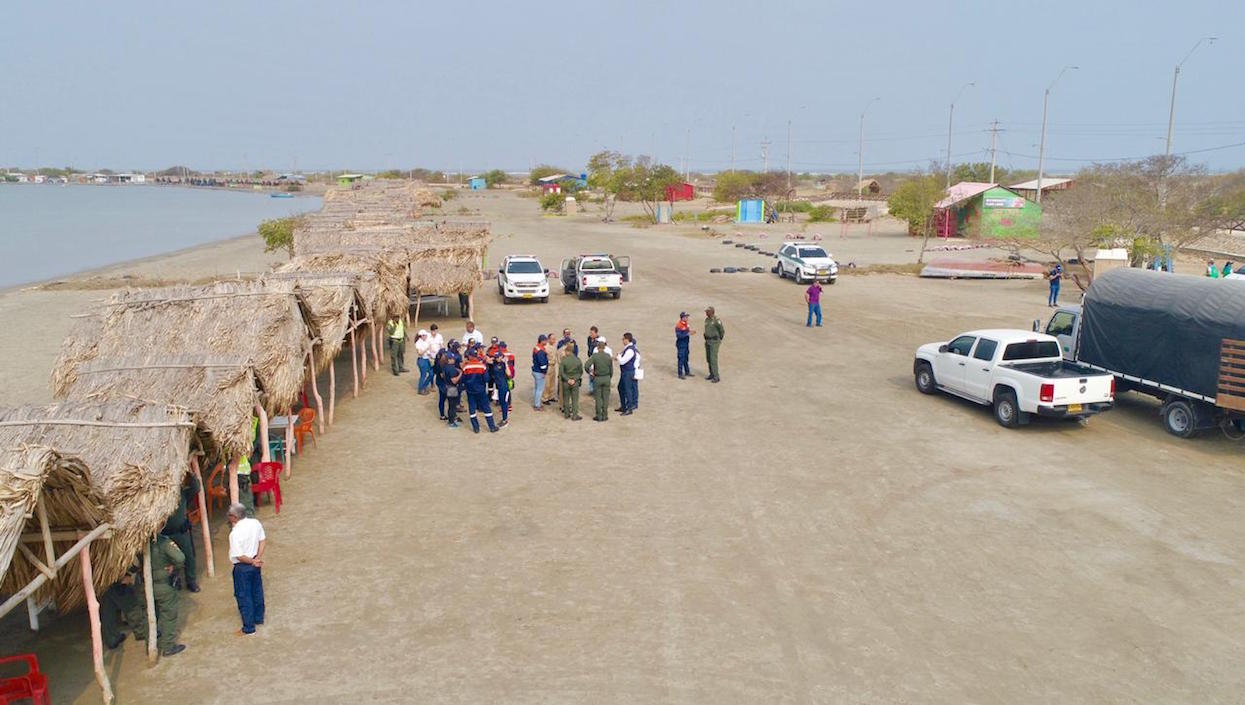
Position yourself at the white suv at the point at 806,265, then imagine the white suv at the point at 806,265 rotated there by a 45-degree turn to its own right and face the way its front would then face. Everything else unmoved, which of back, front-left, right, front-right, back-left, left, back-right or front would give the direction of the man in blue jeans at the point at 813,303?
front

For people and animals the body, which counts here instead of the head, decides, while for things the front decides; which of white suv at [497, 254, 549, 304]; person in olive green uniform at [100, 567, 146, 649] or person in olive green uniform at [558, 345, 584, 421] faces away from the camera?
person in olive green uniform at [558, 345, 584, 421]

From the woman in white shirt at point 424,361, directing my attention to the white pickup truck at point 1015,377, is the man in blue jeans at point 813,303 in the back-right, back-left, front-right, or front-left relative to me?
front-left

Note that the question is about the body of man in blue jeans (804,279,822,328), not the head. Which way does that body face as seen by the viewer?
toward the camera

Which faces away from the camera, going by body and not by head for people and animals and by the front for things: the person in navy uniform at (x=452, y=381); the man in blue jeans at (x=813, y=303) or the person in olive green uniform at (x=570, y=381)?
the person in olive green uniform

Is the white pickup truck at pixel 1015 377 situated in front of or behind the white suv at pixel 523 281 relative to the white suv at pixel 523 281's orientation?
in front

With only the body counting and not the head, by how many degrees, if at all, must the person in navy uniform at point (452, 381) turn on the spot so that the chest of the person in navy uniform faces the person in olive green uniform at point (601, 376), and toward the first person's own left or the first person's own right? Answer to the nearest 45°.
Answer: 0° — they already face them

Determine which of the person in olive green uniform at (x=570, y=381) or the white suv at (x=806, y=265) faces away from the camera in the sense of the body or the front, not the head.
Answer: the person in olive green uniform

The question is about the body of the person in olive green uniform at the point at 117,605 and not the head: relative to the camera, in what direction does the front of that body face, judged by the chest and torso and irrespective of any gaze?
to the viewer's right

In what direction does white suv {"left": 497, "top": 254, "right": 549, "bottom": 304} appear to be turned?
toward the camera

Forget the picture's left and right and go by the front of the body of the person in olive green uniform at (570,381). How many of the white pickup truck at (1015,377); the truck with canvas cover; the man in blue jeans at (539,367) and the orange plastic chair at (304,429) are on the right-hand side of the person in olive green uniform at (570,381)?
2

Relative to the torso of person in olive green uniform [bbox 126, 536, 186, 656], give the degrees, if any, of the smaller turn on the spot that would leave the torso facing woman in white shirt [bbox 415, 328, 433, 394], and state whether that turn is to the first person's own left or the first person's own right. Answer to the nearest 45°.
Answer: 0° — they already face them

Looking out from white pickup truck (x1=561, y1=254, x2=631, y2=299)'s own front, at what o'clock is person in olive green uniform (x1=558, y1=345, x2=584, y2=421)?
The person in olive green uniform is roughly at 6 o'clock from the white pickup truck.
